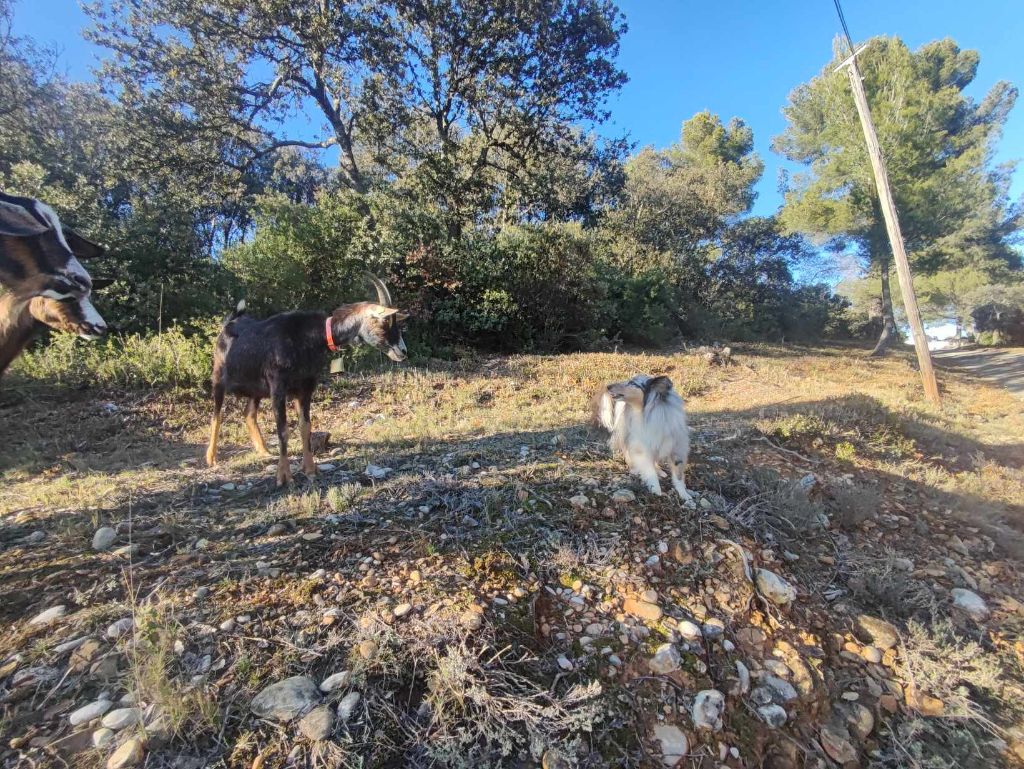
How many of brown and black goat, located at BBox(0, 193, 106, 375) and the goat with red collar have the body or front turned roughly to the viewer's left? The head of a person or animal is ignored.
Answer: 0

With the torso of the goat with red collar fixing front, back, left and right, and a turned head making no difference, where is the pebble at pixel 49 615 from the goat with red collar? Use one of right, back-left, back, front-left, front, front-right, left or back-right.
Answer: right

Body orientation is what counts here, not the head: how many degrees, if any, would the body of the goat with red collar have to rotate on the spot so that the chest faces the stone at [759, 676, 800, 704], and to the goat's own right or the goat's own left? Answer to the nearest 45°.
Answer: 0° — it already faces it

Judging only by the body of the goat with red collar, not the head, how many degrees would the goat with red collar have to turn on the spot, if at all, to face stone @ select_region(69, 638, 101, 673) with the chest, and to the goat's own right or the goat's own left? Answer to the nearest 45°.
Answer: approximately 90° to the goat's own right

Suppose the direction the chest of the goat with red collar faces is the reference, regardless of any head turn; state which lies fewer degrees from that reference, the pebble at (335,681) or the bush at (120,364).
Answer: the pebble

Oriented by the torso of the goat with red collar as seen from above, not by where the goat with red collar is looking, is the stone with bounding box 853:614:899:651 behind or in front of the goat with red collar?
in front

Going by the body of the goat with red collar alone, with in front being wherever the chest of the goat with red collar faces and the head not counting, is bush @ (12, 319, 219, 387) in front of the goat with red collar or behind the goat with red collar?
behind

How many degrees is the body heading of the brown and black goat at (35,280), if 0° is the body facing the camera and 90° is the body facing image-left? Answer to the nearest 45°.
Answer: approximately 270°

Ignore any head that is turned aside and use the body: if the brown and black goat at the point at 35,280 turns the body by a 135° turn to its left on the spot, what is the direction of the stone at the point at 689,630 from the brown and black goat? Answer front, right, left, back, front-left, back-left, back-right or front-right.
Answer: back

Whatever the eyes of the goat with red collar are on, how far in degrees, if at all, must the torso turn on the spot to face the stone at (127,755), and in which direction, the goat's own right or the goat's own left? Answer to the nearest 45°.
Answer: approximately 45° to the goat's own right

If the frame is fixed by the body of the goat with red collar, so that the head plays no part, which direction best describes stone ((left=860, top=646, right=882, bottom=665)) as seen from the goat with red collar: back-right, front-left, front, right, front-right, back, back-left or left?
front

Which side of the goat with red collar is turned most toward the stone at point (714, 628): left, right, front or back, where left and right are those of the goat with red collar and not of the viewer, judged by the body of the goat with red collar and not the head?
front

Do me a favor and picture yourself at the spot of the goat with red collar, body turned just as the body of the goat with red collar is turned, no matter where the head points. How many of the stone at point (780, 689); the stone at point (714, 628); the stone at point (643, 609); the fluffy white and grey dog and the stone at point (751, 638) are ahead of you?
5

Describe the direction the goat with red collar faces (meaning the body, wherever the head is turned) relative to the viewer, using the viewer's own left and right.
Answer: facing the viewer and to the right of the viewer

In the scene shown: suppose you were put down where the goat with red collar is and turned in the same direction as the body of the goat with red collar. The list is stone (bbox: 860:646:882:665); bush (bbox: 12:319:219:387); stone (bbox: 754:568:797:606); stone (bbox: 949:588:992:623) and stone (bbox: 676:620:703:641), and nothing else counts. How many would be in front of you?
4

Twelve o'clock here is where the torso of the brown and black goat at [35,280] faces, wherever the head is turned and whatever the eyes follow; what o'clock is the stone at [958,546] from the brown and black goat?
The stone is roughly at 1 o'clock from the brown and black goat.
